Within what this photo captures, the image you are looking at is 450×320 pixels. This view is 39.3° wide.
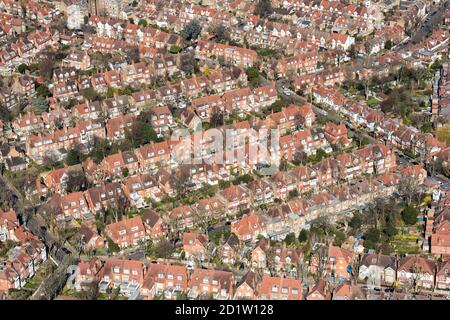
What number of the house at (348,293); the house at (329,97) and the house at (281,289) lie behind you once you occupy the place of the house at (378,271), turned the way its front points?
1

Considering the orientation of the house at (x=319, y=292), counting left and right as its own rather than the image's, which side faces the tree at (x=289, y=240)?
back

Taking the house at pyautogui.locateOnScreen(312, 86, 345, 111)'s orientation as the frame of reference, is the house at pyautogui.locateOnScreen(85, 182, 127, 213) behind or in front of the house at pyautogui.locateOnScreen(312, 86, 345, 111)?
in front

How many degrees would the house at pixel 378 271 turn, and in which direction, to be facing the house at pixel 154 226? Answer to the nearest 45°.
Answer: approximately 90° to its right

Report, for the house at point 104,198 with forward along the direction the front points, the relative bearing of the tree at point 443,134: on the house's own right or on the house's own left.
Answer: on the house's own left

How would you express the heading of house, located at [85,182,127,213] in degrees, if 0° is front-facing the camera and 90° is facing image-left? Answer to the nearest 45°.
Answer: approximately 315°

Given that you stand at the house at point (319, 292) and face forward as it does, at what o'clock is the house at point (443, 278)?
the house at point (443, 278) is roughly at 8 o'clock from the house at point (319, 292).

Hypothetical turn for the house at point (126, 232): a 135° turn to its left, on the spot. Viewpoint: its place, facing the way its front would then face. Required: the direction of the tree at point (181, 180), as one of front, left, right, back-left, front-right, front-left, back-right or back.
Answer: front-right

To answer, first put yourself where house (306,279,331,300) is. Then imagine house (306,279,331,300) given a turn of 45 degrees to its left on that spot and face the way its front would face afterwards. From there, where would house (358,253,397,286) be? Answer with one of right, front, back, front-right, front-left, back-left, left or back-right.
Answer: left

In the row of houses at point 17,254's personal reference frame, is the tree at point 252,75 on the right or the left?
on its left

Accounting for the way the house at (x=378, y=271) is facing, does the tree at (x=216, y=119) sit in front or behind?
behind

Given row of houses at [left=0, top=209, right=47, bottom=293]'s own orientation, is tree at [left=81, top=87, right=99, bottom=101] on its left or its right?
on its left

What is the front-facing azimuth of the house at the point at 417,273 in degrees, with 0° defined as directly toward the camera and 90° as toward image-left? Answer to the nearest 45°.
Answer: approximately 0°

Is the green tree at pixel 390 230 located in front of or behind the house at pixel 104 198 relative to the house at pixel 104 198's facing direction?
in front
